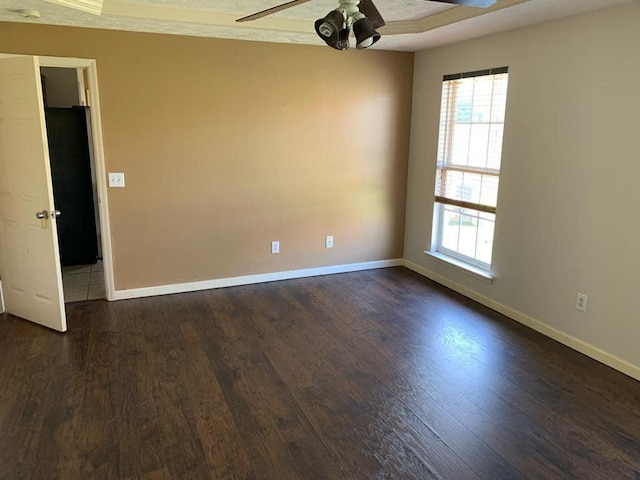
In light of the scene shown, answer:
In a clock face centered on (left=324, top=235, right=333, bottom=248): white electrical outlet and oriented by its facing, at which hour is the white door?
The white door is roughly at 2 o'clock from the white electrical outlet.

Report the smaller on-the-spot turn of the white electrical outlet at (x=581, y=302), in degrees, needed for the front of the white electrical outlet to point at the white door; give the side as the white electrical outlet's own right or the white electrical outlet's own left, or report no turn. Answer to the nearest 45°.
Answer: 0° — it already faces it

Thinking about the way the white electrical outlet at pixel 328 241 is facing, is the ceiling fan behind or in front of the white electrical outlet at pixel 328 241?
in front

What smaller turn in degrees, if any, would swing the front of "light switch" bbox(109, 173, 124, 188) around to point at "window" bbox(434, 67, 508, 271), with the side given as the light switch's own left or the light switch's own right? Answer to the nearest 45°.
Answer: approximately 90° to the light switch's own left

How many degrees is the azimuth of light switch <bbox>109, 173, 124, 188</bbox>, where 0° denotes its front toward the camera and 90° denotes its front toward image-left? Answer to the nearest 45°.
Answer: approximately 0°

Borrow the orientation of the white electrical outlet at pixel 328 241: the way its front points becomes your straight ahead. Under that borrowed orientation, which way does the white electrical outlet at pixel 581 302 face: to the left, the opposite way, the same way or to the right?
to the right

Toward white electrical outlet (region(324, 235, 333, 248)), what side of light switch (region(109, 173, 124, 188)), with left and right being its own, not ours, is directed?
left

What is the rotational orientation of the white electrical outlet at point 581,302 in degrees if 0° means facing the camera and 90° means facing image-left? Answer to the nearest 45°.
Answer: approximately 45°

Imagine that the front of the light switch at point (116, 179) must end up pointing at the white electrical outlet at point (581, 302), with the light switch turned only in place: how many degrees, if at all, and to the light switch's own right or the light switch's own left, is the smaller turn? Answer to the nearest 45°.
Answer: approximately 45° to the light switch's own left

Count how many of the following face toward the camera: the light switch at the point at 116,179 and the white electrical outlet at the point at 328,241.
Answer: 2

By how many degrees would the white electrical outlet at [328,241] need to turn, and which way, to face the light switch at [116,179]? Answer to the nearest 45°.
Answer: approximately 45° to its right

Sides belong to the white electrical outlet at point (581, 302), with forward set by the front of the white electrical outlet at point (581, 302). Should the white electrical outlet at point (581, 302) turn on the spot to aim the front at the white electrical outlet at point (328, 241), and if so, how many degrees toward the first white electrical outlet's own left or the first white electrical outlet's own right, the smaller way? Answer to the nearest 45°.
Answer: approximately 45° to the first white electrical outlet's own right

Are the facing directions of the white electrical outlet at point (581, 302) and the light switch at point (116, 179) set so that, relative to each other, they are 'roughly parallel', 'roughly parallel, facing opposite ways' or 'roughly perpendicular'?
roughly perpendicular
